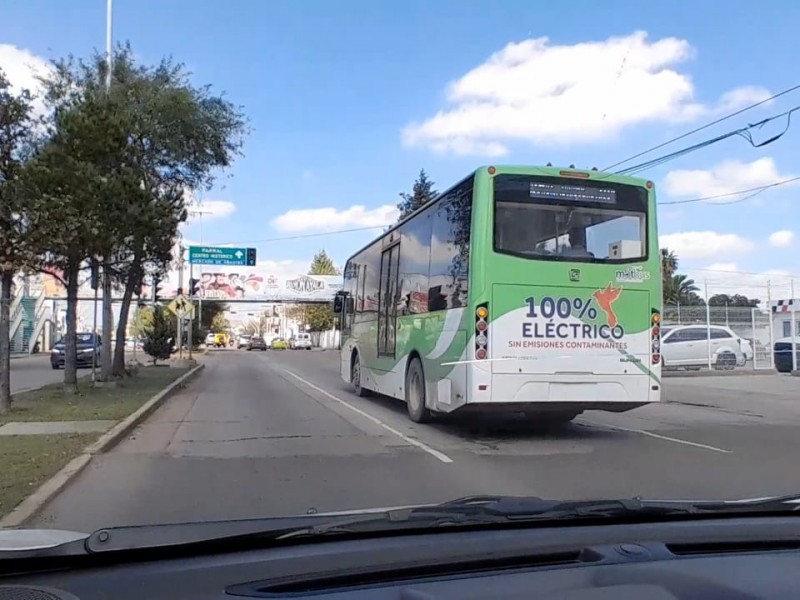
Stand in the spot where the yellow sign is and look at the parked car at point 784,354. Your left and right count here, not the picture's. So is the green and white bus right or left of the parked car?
right

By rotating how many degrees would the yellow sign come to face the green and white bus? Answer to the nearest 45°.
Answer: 0° — it already faces it

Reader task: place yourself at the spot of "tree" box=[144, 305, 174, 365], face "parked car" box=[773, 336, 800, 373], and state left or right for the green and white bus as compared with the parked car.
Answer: right

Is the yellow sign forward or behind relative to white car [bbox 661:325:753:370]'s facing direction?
forward

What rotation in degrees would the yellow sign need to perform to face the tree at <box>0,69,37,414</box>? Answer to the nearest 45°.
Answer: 0° — it already faces it

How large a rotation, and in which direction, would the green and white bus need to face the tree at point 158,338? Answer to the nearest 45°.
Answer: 0° — it already faces it

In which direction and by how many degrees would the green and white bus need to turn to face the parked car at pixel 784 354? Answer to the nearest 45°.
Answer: approximately 90° to its right

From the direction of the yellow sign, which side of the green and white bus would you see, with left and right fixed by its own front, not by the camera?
front

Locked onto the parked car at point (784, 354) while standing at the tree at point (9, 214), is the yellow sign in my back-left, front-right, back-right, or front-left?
front-left

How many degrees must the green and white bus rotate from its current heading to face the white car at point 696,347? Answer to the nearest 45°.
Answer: approximately 45° to its right

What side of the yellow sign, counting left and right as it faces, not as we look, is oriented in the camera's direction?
front

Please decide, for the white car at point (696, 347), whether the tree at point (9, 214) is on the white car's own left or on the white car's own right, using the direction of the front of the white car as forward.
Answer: on the white car's own left

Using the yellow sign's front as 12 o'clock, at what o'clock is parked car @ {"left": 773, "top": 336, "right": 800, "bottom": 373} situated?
The parked car is roughly at 10 o'clock from the yellow sign.

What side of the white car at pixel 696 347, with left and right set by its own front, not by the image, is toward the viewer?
left

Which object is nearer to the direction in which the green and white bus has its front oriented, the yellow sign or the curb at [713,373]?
the yellow sign
